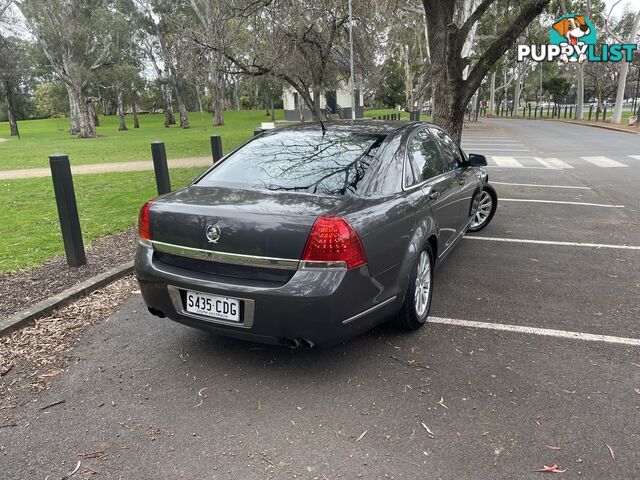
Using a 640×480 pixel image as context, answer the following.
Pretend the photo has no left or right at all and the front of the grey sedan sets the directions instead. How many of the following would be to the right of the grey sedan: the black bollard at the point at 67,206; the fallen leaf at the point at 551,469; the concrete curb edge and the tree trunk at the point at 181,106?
1

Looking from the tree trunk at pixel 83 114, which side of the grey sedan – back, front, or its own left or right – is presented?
left

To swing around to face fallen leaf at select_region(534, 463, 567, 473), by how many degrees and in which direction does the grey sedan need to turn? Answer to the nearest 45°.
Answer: approximately 90° to its right

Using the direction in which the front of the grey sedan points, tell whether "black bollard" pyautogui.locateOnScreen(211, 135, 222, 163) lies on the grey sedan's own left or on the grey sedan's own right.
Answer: on the grey sedan's own left

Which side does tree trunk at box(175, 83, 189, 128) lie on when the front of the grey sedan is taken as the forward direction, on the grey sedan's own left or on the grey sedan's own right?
on the grey sedan's own left

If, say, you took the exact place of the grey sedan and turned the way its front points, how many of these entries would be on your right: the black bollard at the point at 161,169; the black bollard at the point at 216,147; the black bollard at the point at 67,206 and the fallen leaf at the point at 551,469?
1

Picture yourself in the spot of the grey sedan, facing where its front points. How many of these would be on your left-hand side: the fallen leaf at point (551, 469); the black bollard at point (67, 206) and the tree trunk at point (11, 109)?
2

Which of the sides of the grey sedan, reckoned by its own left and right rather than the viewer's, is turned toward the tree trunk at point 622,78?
front

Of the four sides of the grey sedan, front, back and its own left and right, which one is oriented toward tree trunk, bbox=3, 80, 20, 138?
left

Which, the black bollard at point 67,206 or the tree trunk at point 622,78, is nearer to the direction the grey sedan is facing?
the tree trunk

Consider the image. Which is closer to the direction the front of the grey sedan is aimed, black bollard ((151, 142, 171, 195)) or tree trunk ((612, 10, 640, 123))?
the tree trunk

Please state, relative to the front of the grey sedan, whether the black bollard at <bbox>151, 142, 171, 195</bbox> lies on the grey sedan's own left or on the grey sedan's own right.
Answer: on the grey sedan's own left

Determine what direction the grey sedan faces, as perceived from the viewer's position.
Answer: facing away from the viewer and to the right of the viewer

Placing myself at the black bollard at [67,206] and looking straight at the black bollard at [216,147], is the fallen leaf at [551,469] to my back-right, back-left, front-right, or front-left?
back-right
